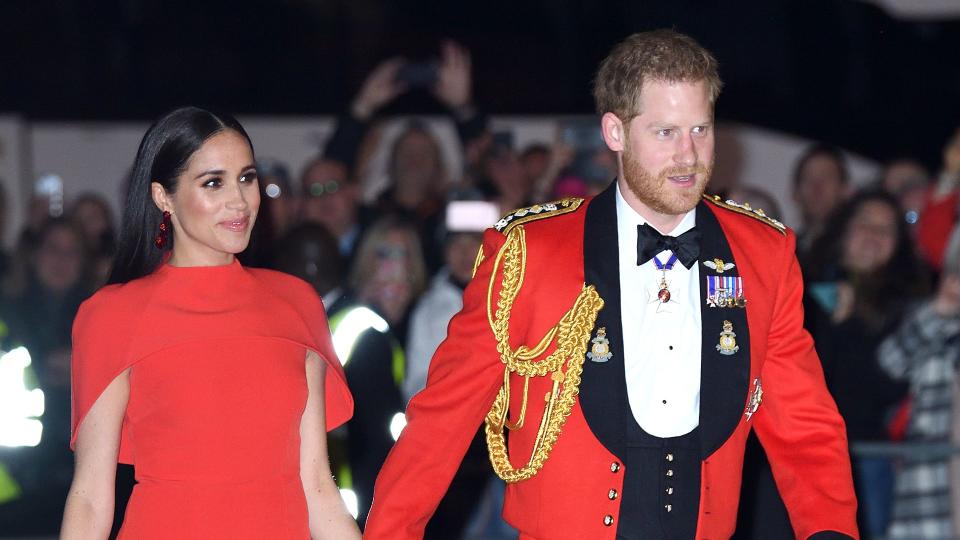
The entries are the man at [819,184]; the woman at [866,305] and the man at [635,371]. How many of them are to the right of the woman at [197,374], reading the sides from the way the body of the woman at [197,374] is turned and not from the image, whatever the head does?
0

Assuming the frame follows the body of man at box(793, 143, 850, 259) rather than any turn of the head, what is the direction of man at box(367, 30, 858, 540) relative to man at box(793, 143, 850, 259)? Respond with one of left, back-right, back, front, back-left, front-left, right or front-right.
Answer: front

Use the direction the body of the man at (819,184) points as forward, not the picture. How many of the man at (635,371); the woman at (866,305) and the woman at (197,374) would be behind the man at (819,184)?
0

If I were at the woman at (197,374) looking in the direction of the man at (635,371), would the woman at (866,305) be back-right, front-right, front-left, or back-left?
front-left

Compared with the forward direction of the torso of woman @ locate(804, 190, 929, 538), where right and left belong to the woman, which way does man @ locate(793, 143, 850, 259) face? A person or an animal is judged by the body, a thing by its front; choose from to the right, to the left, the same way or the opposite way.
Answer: the same way

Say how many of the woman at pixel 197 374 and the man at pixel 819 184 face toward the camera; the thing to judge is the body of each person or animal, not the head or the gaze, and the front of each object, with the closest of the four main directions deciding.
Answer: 2

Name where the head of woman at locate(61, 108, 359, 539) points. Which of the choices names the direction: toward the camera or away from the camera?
toward the camera

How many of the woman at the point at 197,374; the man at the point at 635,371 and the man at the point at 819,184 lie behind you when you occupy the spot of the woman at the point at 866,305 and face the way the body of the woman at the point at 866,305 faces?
1

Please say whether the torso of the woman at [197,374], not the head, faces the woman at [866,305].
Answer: no

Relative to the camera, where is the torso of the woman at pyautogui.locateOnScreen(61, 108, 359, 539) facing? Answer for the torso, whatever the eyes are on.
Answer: toward the camera

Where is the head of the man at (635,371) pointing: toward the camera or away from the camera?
toward the camera

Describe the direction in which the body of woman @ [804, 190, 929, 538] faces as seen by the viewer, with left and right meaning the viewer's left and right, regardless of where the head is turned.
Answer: facing the viewer

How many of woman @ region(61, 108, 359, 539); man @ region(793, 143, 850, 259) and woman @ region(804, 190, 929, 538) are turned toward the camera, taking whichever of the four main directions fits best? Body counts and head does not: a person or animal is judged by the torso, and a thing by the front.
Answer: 3

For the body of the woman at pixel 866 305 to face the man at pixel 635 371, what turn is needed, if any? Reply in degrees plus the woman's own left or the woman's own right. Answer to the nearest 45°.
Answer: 0° — they already face them

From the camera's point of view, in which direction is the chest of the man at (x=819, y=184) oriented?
toward the camera
